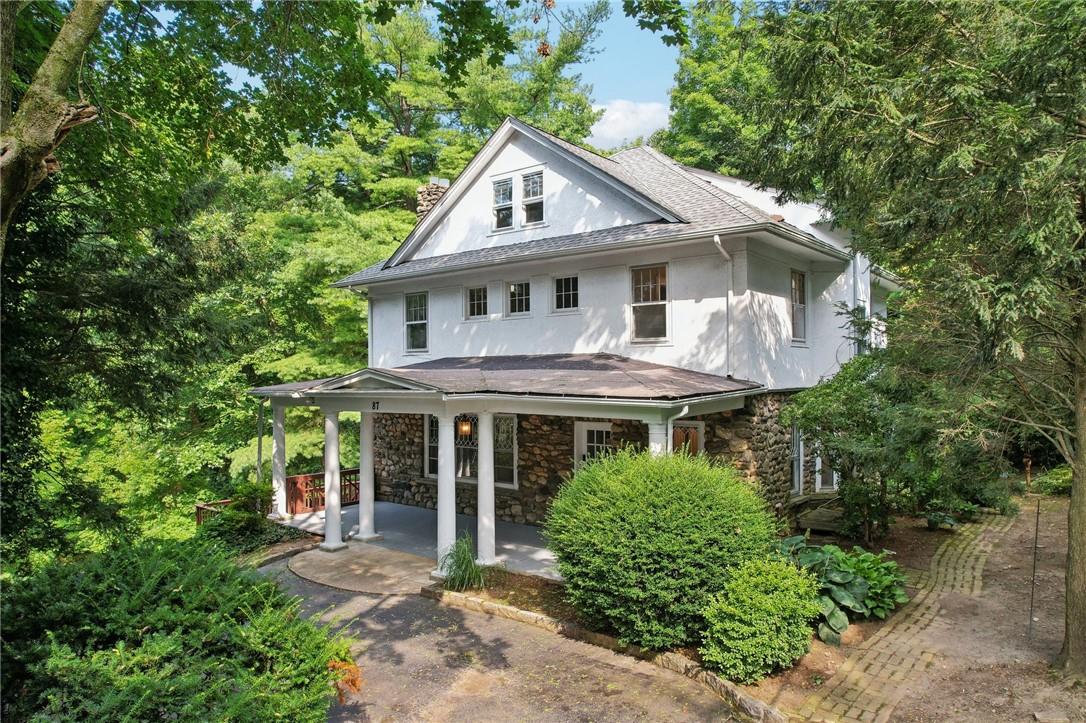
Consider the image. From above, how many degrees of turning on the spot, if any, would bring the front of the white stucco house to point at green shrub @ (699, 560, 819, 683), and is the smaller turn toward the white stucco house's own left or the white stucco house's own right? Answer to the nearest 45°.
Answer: approximately 45° to the white stucco house's own left

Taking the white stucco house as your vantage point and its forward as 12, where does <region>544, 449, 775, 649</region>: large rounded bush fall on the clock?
The large rounded bush is roughly at 10 o'clock from the white stucco house.

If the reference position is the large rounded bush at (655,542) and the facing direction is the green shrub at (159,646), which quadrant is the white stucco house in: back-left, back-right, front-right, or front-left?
back-right

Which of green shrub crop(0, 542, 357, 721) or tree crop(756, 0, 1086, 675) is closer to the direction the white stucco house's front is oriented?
the green shrub

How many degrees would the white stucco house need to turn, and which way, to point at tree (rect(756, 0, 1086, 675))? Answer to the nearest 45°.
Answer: approximately 90° to its left

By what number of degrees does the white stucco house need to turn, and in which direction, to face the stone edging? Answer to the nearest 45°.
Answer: approximately 45° to its left

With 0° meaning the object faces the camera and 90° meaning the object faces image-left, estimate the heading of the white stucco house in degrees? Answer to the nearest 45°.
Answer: approximately 45°

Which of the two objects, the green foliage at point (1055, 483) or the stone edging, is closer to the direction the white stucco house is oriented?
the stone edging
